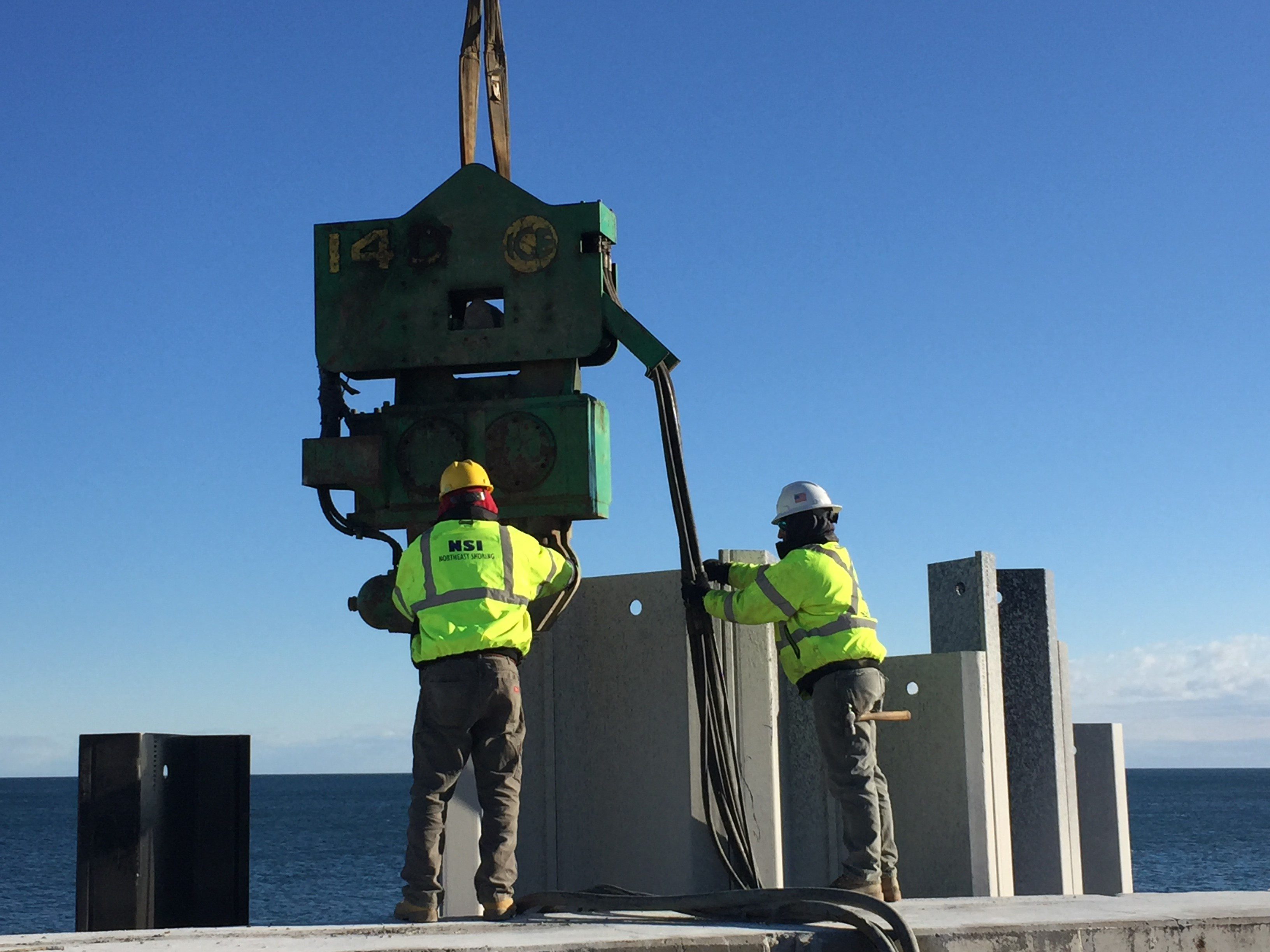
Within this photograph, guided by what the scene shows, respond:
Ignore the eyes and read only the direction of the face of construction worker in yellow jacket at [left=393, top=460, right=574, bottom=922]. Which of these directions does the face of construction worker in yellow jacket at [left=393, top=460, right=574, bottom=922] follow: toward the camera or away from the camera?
away from the camera

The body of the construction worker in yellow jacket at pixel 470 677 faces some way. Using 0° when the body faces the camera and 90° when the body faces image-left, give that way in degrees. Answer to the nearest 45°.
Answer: approximately 180°

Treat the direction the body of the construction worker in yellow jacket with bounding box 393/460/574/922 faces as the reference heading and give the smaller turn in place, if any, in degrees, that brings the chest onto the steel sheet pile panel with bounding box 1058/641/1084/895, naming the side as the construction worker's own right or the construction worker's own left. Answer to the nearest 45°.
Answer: approximately 45° to the construction worker's own right
